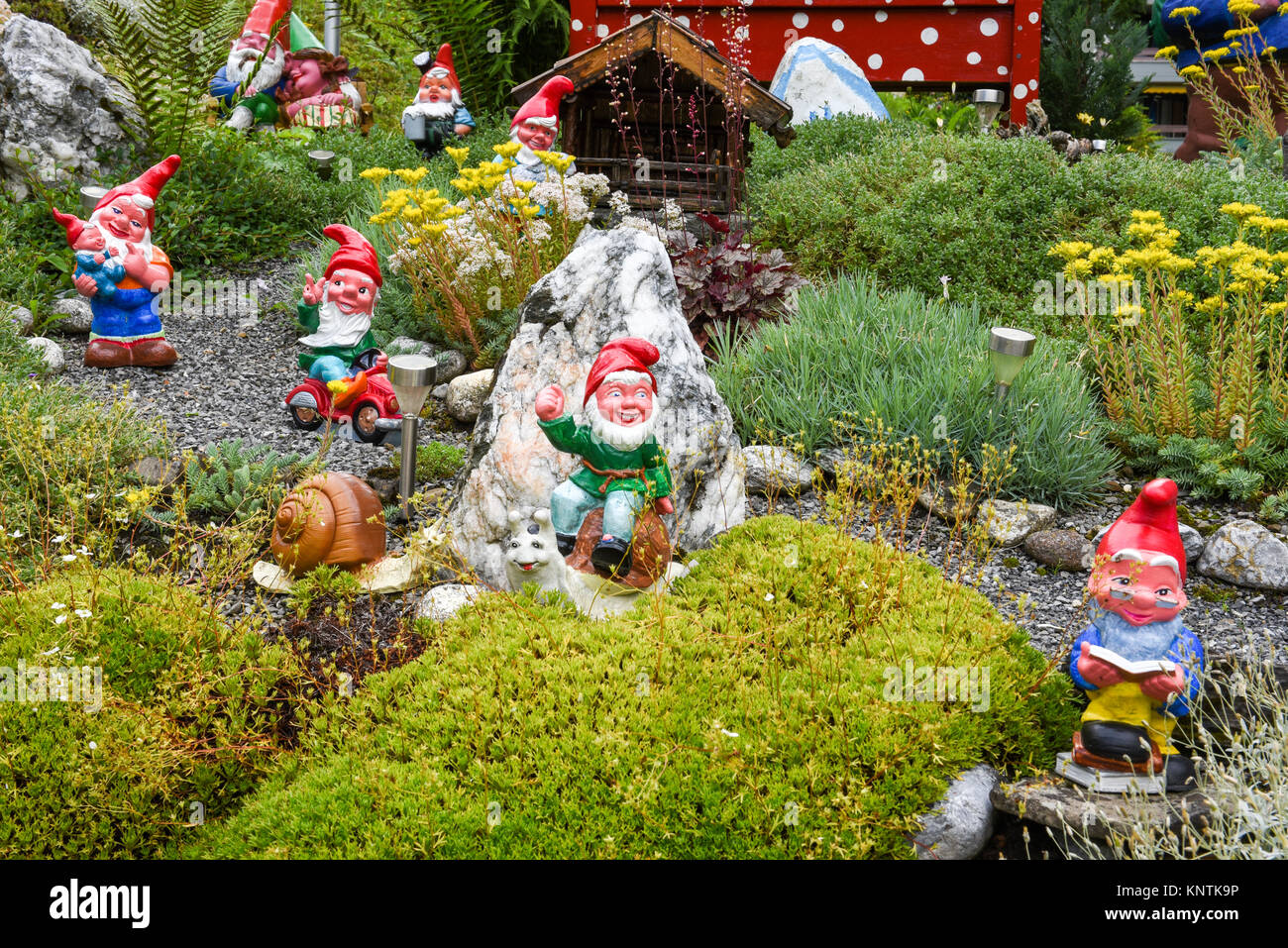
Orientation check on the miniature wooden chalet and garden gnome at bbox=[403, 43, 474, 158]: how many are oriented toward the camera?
2

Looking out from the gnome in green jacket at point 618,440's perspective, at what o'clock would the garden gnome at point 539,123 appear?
The garden gnome is roughly at 6 o'clock from the gnome in green jacket.

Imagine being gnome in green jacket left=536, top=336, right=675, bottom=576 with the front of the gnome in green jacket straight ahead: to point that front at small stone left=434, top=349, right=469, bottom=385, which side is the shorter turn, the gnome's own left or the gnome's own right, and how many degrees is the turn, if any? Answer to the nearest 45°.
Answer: approximately 180°

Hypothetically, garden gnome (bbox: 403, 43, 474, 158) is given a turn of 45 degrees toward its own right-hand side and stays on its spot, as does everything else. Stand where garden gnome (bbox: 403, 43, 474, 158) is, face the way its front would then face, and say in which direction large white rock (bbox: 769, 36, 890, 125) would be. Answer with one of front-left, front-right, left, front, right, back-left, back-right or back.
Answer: back-left
